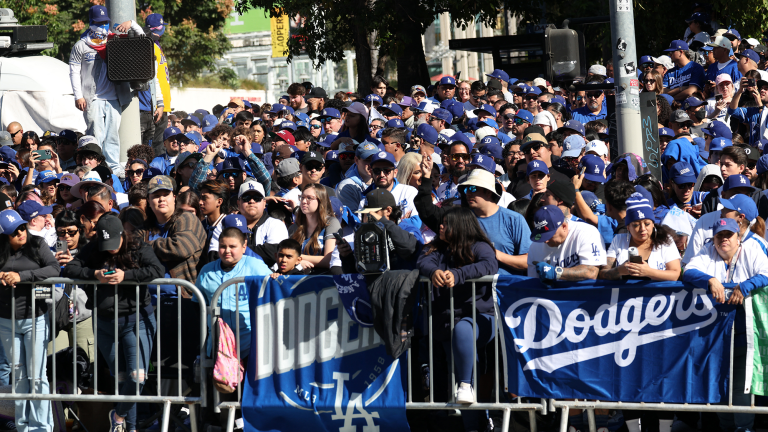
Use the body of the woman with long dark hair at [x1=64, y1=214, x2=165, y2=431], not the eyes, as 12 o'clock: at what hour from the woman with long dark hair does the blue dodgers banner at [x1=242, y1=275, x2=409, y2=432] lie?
The blue dodgers banner is roughly at 10 o'clock from the woman with long dark hair.

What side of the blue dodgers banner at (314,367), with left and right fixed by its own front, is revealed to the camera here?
front

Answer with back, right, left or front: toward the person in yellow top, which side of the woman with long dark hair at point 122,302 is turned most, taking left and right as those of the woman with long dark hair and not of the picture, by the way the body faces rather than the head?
back

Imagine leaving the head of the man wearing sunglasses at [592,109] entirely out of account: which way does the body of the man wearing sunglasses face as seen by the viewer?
toward the camera

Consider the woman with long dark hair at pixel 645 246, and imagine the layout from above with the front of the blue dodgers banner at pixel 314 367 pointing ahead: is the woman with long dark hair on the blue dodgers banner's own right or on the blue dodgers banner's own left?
on the blue dodgers banner's own left

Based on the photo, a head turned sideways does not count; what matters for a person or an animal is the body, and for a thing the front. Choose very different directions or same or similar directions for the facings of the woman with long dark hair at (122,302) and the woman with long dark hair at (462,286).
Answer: same or similar directions

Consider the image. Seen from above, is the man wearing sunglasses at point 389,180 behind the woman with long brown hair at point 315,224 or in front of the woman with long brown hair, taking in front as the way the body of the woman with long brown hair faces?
behind

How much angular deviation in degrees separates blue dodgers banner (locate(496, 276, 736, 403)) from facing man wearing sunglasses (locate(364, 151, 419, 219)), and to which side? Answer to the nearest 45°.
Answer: approximately 135° to its right

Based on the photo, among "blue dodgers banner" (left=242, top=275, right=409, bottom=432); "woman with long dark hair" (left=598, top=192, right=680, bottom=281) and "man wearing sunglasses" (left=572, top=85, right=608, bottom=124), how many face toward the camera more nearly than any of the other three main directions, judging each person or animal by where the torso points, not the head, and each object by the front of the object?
3

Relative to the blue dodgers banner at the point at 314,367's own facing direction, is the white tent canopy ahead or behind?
behind

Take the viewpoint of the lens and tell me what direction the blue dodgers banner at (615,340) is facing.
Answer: facing the viewer

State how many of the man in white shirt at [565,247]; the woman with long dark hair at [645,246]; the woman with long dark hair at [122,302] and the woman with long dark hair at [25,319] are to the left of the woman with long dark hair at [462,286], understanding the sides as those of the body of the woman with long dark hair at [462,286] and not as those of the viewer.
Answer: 2

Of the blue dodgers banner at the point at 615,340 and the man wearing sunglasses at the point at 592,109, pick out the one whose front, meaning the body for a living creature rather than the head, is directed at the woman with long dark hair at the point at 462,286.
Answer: the man wearing sunglasses

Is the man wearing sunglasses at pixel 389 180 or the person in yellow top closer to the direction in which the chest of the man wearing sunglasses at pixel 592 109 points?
the man wearing sunglasses
